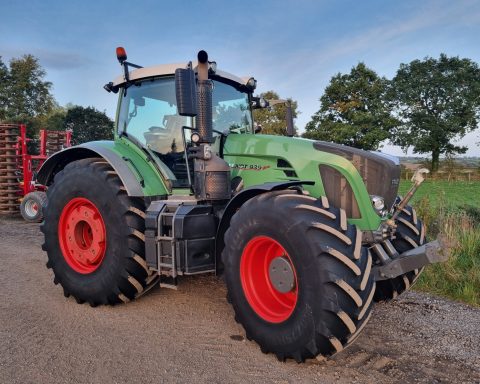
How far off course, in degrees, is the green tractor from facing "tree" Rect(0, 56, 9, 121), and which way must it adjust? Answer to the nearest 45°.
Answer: approximately 180°

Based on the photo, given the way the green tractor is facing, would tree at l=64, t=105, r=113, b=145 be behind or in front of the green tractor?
behind

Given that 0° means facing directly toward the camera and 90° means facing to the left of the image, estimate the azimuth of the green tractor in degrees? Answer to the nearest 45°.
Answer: approximately 315°

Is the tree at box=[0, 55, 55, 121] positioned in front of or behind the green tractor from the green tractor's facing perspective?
behind

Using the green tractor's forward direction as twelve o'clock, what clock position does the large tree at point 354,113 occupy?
The large tree is roughly at 8 o'clock from the green tractor.

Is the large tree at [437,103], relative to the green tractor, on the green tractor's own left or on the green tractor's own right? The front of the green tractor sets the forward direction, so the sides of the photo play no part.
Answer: on the green tractor's own left

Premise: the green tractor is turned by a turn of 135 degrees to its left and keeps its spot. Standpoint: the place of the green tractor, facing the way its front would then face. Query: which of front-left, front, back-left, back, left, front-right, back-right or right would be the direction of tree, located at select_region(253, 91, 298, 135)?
front

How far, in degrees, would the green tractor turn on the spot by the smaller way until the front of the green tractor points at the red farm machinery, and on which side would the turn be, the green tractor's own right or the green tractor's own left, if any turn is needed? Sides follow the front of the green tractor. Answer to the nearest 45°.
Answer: approximately 180°

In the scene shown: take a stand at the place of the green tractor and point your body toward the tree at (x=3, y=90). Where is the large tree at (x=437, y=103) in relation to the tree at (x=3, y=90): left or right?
right
